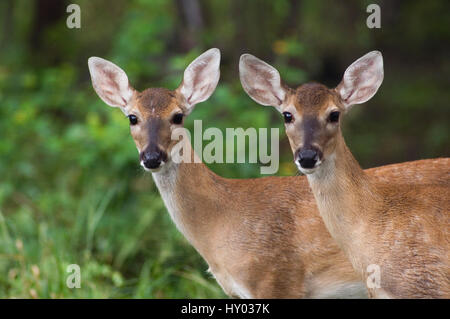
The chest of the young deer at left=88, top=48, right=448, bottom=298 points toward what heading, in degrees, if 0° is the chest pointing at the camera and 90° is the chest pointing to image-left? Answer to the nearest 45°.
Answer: approximately 90°

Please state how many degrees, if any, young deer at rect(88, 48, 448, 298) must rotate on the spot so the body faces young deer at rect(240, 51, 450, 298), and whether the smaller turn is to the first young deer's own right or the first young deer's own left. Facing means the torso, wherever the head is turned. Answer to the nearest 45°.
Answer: approximately 135° to the first young deer's own left
